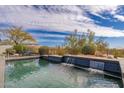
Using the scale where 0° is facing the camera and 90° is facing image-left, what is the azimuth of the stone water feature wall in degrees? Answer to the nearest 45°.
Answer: approximately 45°

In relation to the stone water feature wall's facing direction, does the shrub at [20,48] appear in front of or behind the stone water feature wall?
in front
